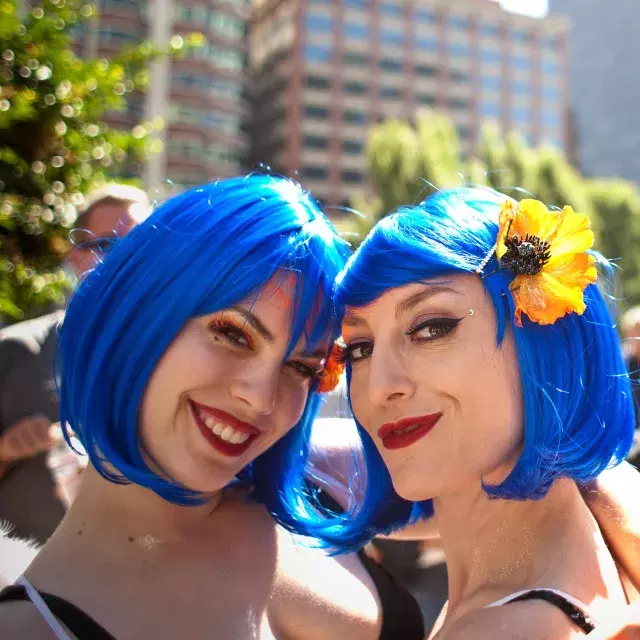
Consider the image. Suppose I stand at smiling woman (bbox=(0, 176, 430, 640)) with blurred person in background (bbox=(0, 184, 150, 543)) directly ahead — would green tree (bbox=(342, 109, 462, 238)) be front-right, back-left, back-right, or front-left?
front-right

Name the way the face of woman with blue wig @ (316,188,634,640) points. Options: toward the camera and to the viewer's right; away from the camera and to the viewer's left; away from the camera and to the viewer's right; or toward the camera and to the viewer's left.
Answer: toward the camera and to the viewer's left

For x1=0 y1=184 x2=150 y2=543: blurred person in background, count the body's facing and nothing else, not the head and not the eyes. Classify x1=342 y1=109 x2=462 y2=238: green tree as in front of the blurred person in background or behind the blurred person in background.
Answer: behind

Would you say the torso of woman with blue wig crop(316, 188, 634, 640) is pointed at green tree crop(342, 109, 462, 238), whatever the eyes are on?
no

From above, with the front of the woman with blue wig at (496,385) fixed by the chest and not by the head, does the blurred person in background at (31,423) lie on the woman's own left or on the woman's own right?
on the woman's own right

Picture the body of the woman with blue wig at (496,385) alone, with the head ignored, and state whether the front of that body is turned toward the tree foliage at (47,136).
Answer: no

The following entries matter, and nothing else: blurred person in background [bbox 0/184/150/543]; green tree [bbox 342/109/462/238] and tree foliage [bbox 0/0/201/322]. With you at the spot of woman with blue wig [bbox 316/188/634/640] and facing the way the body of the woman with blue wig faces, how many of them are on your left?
0

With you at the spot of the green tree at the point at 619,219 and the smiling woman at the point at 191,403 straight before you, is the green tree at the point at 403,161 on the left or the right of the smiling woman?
right

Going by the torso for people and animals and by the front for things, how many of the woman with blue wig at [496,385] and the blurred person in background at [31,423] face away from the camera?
0

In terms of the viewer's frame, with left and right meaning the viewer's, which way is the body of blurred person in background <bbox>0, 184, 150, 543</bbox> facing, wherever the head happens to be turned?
facing the viewer and to the left of the viewer

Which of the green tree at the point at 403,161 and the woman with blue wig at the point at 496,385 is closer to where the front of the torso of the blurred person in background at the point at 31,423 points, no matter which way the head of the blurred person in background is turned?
the woman with blue wig

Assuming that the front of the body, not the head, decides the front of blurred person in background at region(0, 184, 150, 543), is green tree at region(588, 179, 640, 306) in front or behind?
behind

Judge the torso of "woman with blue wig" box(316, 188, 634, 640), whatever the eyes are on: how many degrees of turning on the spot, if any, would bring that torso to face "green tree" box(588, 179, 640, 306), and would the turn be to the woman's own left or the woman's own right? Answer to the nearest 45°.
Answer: approximately 135° to the woman's own right
